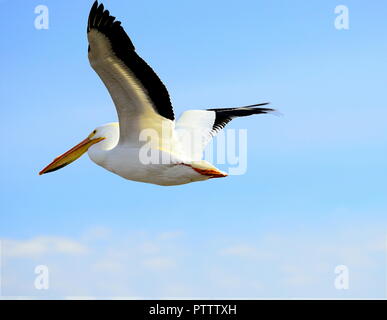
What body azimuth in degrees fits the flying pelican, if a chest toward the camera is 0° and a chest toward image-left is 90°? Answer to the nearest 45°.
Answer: approximately 90°
